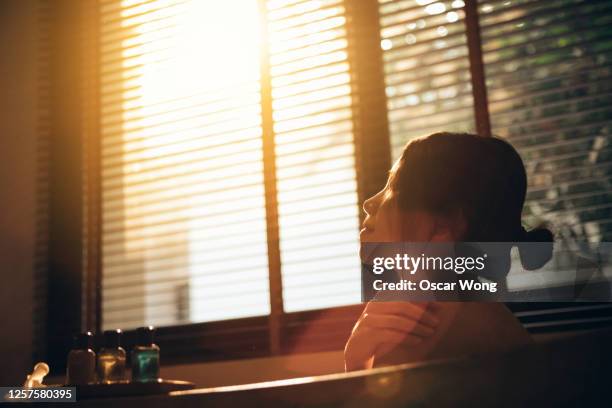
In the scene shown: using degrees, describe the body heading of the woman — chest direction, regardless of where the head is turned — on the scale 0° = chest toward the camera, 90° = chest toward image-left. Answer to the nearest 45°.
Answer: approximately 90°

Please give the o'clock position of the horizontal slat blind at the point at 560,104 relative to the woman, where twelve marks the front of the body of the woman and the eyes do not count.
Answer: The horizontal slat blind is roughly at 4 o'clock from the woman.

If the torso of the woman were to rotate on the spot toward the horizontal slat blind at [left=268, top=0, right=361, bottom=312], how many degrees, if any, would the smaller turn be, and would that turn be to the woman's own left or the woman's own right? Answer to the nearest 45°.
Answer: approximately 45° to the woman's own right

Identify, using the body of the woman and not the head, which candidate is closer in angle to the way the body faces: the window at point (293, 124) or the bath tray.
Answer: the bath tray

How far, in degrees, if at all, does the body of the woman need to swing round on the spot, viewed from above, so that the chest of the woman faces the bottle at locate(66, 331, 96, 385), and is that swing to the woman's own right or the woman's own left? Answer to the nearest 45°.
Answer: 0° — they already face it

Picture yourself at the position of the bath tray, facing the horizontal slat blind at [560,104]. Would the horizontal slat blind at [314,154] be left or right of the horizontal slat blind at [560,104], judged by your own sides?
left

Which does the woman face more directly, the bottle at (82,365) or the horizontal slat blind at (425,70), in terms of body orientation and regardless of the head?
the bottle

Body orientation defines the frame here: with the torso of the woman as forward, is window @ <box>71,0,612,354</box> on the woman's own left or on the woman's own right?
on the woman's own right

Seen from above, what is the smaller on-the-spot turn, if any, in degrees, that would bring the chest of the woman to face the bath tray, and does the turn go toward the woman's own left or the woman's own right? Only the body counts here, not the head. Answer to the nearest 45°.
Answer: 0° — they already face it
